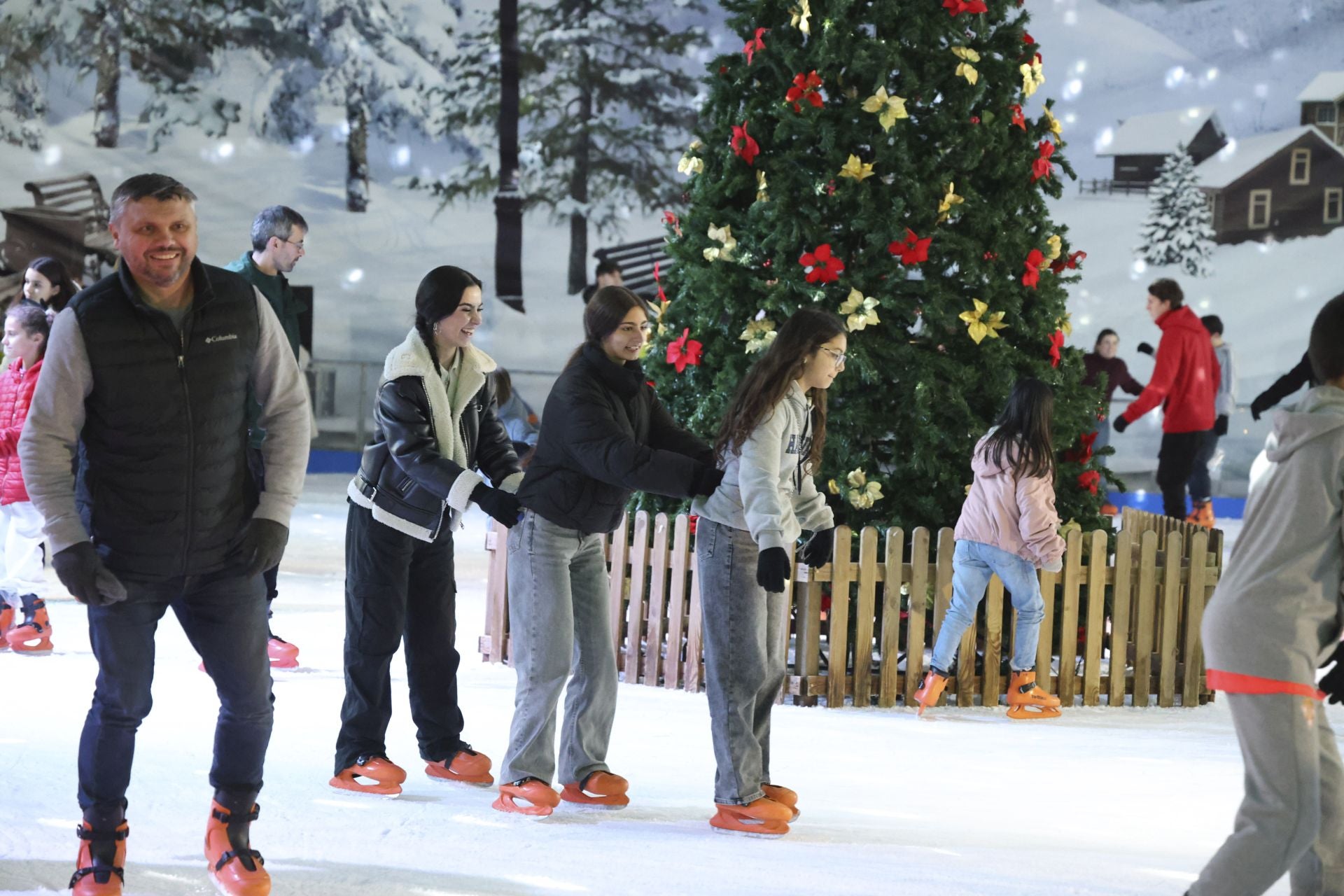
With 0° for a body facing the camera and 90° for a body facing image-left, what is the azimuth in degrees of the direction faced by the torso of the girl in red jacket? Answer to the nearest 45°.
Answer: approximately 45°

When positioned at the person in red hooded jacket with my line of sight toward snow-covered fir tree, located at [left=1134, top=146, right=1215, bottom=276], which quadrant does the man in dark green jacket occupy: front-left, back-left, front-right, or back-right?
back-left

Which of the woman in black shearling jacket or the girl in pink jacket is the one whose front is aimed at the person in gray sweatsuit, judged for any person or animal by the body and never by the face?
the woman in black shearling jacket

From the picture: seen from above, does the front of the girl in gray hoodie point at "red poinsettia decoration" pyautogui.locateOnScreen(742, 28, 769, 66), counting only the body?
no

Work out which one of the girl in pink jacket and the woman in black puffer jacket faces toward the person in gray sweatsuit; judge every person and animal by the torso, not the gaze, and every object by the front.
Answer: the woman in black puffer jacket

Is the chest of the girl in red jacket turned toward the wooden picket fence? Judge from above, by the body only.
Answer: no

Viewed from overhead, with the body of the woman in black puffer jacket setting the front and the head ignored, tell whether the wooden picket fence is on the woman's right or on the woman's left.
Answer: on the woman's left

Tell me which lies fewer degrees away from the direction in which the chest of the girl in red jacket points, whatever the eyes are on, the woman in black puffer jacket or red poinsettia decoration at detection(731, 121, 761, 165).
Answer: the woman in black puffer jacket

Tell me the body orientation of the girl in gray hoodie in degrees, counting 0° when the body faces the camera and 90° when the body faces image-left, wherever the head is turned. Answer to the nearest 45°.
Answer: approximately 270°

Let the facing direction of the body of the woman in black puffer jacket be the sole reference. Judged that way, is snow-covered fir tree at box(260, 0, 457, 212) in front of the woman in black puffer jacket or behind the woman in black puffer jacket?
behind

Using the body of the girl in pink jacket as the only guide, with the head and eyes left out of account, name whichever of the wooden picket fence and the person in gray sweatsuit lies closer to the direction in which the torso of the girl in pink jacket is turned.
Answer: the wooden picket fence

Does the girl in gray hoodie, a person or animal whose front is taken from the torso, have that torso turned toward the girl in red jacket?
no

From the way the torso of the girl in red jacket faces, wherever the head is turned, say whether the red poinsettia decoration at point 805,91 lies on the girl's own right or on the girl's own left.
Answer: on the girl's own left

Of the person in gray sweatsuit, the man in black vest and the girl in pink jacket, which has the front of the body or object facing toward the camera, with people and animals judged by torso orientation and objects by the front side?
the man in black vest

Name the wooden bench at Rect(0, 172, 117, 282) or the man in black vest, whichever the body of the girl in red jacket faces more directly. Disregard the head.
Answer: the man in black vest

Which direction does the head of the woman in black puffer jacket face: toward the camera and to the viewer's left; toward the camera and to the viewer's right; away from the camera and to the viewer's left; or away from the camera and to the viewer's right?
toward the camera and to the viewer's right

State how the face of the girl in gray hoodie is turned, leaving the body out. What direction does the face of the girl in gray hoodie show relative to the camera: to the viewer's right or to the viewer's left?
to the viewer's right

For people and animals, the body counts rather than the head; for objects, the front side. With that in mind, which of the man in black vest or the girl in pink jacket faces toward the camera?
the man in black vest

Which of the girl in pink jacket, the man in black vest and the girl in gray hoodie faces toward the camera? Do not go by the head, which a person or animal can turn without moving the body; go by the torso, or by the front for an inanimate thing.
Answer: the man in black vest

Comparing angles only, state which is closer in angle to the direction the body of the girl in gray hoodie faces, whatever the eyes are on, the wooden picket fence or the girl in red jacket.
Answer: the wooden picket fence
